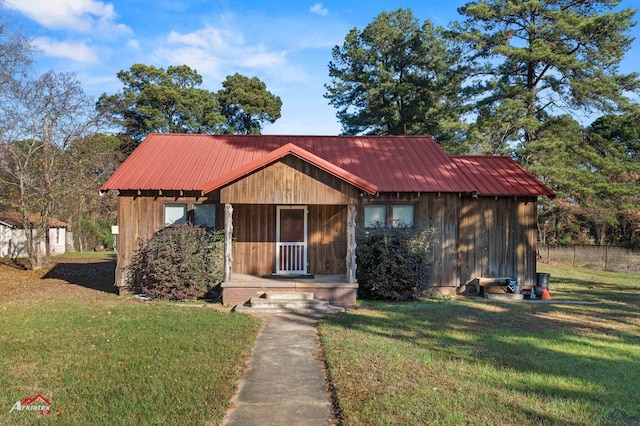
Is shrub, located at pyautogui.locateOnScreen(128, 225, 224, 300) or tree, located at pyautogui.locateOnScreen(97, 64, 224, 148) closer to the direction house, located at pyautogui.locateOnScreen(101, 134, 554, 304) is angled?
the shrub

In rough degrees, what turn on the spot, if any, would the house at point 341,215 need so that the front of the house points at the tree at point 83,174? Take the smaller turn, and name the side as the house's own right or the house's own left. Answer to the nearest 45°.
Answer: approximately 135° to the house's own right

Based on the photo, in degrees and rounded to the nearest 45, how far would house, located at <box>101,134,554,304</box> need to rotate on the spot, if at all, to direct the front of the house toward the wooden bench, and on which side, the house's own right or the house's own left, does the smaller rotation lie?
approximately 90° to the house's own left

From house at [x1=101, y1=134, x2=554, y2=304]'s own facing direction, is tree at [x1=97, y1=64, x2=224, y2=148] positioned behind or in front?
behind

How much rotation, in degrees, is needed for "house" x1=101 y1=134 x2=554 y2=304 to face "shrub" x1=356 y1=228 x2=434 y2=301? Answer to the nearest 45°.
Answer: approximately 45° to its left

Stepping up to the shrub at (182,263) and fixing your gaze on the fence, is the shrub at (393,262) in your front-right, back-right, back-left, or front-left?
front-right

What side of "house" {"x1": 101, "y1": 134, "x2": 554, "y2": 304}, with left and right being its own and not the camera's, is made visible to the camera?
front

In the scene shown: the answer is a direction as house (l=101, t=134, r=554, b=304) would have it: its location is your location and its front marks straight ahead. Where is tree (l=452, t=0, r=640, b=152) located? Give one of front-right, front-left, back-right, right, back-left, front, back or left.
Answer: back-left

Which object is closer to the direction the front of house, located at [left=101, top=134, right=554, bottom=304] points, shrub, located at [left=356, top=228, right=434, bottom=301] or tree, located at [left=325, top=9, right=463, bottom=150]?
the shrub

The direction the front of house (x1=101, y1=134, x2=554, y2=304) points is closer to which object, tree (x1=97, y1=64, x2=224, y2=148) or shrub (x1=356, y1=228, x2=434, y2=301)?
the shrub

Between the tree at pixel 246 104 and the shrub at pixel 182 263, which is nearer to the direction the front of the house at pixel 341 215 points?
the shrub
